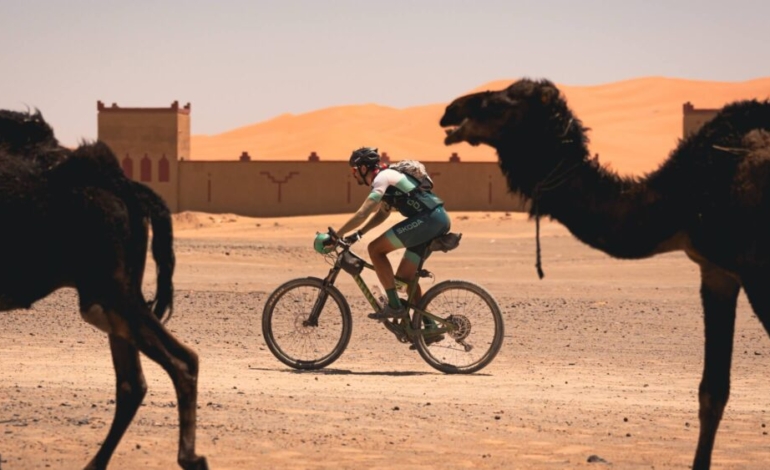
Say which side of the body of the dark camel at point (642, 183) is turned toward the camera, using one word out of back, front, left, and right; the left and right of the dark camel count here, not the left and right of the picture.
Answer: left

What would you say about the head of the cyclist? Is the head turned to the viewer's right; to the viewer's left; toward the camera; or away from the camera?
to the viewer's left

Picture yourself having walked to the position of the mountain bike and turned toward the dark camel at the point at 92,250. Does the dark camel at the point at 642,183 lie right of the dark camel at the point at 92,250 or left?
left

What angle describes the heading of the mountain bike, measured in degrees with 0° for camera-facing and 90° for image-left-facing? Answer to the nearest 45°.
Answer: approximately 90°

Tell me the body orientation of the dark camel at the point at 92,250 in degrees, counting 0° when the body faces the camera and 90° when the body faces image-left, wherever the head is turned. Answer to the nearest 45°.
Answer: approximately 90°

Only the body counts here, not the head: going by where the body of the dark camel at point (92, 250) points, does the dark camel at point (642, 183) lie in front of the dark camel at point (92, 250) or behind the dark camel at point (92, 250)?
behind

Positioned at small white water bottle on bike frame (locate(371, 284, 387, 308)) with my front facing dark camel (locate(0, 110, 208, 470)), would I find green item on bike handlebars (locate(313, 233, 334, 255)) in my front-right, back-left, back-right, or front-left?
front-right

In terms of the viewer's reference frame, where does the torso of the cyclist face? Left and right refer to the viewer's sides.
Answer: facing to the left of the viewer

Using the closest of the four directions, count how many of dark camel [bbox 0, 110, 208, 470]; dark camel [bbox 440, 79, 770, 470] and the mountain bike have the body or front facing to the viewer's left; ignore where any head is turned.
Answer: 3

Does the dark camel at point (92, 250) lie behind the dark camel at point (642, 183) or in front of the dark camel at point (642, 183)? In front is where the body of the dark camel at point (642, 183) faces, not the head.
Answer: in front

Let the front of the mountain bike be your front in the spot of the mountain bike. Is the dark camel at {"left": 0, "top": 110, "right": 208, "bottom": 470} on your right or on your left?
on your left

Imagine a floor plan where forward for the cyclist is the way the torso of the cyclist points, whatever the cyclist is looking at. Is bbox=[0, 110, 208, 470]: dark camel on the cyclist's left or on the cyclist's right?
on the cyclist's left
